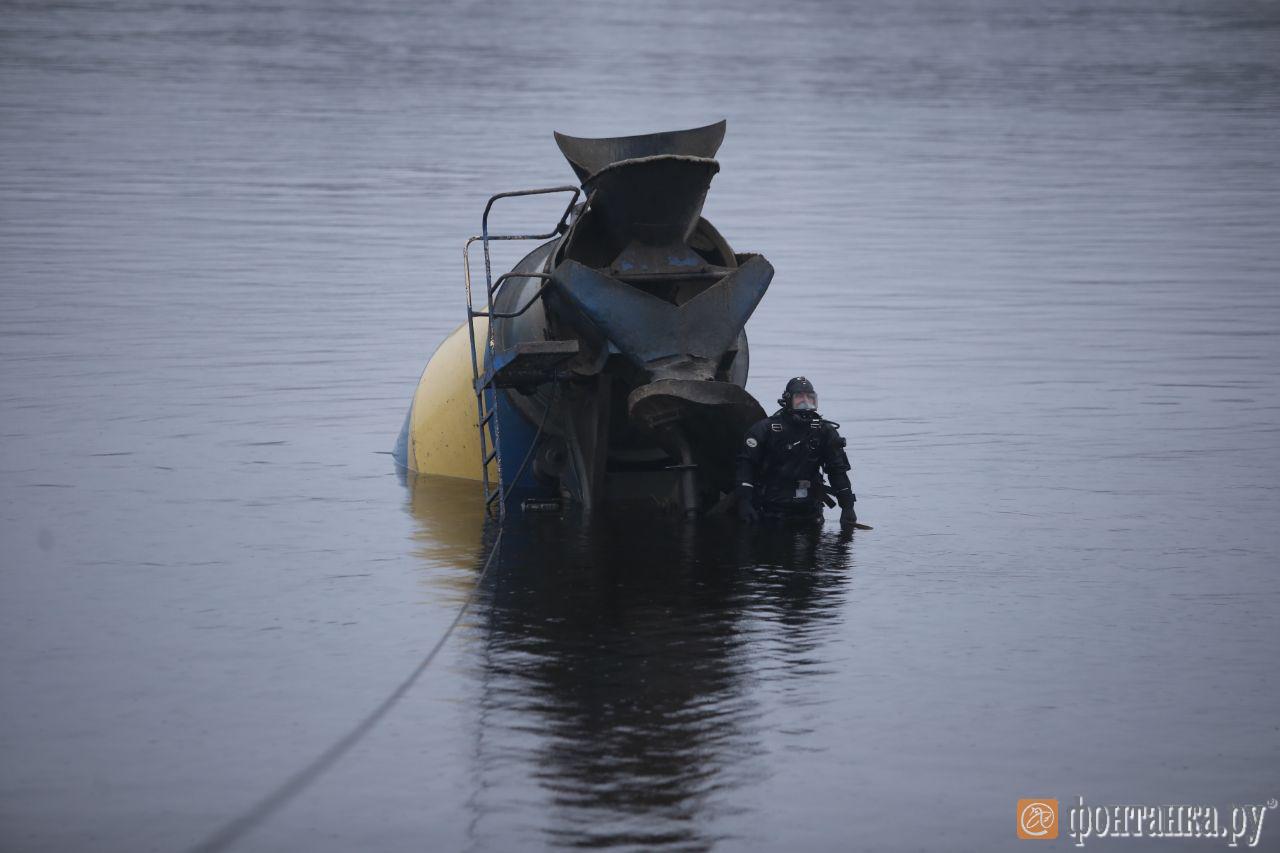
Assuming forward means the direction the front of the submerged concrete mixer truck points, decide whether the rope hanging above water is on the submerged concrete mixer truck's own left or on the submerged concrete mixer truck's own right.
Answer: on the submerged concrete mixer truck's own left

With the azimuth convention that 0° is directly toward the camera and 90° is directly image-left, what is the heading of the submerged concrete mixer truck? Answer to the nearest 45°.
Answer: approximately 135°

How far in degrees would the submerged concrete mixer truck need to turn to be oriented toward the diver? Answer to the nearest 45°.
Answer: approximately 135° to its right
